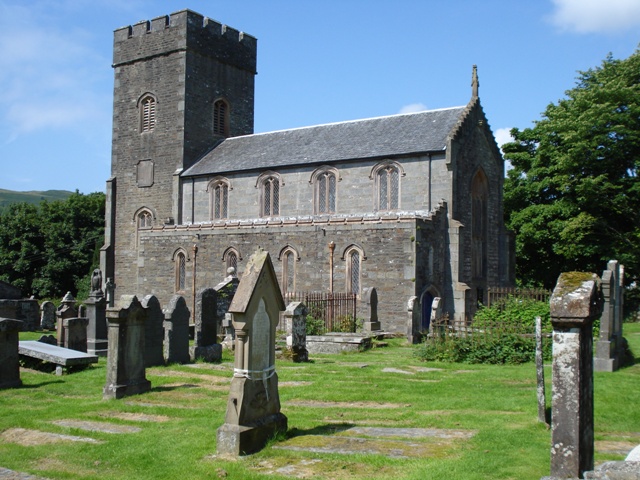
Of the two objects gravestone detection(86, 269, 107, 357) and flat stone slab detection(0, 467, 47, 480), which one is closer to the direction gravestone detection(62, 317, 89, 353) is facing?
the flat stone slab

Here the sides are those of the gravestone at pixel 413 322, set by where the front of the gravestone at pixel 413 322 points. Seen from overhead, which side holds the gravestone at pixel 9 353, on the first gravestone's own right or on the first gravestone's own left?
on the first gravestone's own right

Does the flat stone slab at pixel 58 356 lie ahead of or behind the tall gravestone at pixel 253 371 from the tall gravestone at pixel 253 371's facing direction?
behind

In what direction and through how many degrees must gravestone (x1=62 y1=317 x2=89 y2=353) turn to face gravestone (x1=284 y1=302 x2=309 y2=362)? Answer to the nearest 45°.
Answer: approximately 45° to its left

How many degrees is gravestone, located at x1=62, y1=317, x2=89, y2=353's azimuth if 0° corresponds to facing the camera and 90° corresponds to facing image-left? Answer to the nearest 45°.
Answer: approximately 315°

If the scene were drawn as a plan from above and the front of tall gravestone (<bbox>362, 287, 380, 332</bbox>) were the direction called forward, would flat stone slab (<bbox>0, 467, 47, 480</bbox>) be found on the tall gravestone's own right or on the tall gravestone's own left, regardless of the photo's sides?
on the tall gravestone's own right
